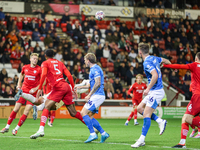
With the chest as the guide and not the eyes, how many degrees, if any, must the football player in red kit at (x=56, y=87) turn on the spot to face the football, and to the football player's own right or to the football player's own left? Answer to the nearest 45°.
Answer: approximately 45° to the football player's own right

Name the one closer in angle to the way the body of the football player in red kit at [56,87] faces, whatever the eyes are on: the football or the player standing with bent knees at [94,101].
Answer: the football

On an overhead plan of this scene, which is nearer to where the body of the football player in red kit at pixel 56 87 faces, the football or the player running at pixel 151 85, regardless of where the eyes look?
the football

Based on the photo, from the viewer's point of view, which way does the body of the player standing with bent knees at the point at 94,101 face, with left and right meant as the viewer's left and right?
facing to the left of the viewer

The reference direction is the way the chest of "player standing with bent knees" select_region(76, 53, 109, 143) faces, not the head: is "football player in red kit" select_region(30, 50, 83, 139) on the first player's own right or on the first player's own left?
on the first player's own right

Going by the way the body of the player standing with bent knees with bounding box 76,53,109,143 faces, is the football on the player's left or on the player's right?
on the player's right
